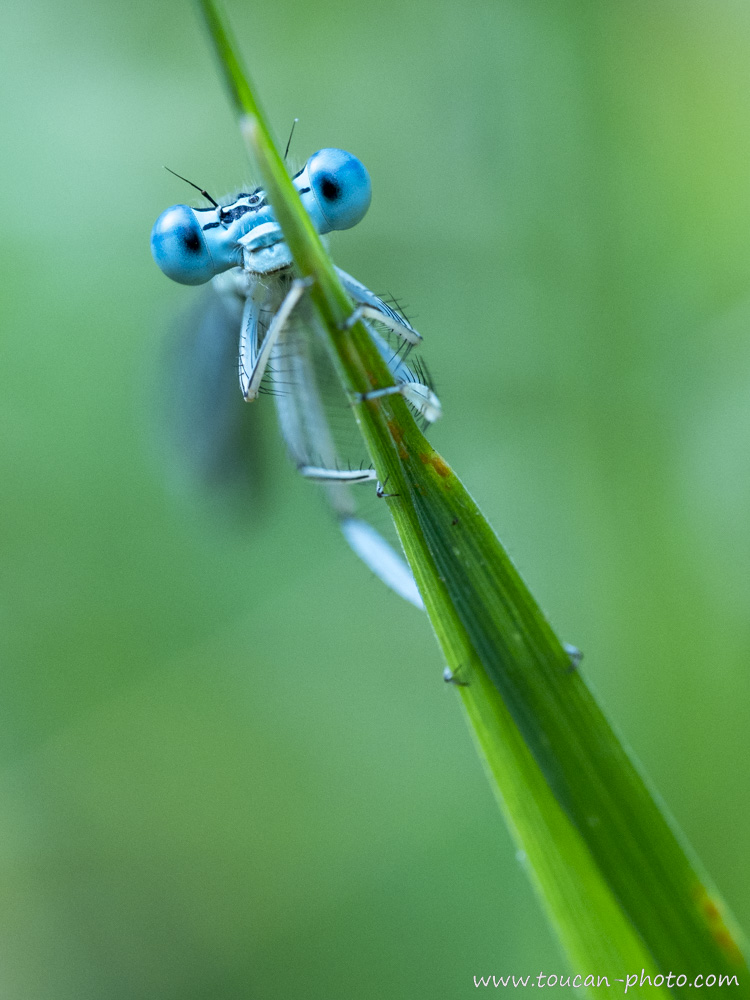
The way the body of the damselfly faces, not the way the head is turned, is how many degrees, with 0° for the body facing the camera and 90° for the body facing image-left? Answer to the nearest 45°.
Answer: approximately 0°
